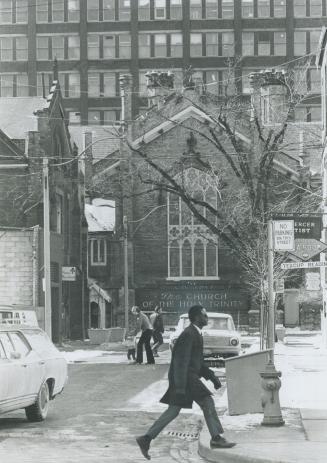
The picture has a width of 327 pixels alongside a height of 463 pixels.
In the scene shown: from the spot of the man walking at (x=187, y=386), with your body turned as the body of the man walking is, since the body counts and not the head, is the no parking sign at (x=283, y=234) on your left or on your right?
on your left

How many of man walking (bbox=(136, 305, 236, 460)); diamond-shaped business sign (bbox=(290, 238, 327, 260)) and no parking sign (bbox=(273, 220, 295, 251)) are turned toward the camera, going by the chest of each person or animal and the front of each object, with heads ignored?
2

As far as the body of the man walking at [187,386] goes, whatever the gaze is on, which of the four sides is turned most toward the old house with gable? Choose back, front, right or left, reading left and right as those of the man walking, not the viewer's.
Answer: left

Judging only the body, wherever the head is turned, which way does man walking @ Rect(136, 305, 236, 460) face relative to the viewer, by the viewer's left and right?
facing to the right of the viewer

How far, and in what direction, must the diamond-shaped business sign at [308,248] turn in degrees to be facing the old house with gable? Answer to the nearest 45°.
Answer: approximately 135° to its right

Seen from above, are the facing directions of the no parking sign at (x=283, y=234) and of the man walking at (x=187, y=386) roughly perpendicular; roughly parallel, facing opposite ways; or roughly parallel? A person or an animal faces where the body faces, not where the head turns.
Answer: roughly perpendicular

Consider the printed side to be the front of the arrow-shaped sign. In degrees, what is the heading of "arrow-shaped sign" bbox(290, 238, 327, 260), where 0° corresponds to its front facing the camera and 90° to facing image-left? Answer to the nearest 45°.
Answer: approximately 0°

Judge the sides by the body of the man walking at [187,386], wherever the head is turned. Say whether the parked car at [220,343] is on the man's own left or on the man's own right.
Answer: on the man's own left
